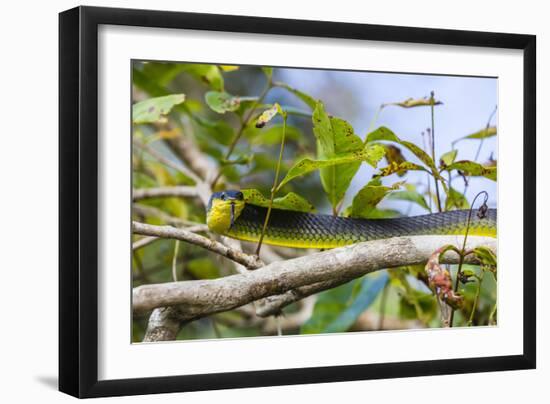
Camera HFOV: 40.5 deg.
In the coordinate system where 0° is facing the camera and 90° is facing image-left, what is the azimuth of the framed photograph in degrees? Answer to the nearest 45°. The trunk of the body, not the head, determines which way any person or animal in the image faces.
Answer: approximately 315°
